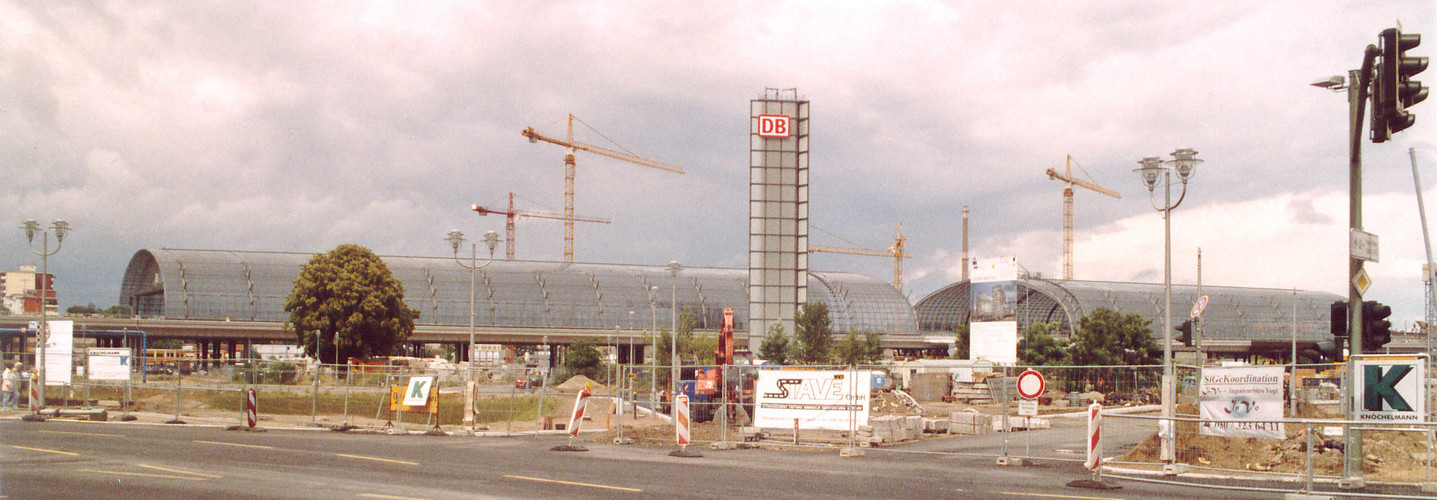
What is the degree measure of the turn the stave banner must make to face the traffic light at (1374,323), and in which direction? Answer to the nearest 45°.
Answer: approximately 45° to its left

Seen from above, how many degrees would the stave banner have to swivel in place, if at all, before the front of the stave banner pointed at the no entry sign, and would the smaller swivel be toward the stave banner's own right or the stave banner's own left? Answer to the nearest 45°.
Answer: approximately 45° to the stave banner's own left

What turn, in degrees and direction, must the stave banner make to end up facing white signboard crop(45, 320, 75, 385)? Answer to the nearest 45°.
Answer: approximately 135° to its right
